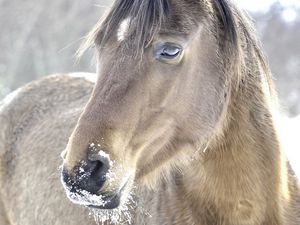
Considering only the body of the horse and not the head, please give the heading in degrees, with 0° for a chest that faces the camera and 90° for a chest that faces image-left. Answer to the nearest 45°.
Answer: approximately 315°
